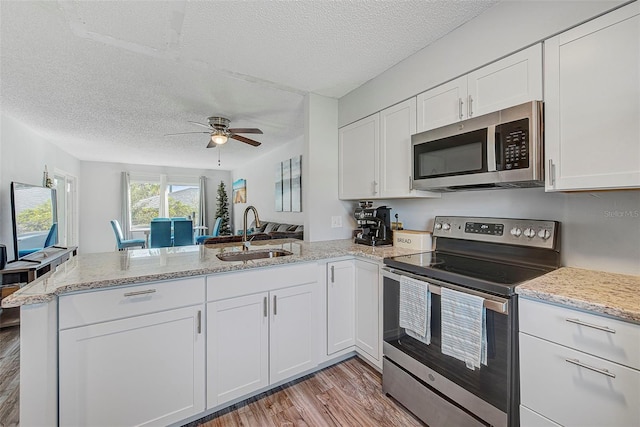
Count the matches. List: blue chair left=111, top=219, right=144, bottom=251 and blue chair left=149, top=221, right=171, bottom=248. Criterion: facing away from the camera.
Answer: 1

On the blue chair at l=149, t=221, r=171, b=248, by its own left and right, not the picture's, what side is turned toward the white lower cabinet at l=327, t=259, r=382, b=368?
back

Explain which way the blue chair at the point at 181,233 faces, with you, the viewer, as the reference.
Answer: facing away from the viewer

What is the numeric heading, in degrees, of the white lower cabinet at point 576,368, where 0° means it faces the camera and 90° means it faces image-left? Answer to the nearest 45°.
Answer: approximately 45°

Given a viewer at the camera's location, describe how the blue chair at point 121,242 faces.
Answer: facing to the right of the viewer

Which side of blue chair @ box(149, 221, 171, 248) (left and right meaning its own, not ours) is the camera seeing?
back

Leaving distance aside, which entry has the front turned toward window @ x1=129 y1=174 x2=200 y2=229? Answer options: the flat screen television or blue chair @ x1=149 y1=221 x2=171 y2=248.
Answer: the blue chair
